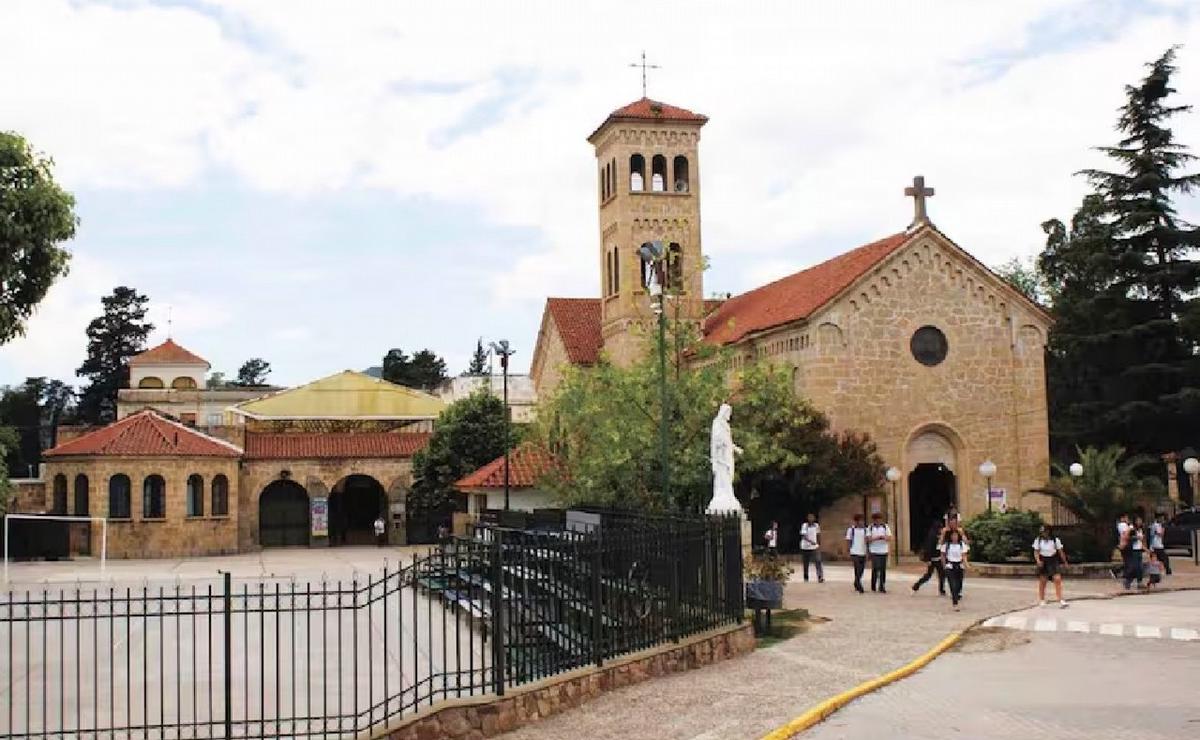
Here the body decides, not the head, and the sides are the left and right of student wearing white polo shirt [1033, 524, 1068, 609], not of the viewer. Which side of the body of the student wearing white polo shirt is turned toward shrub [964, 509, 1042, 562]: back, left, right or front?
back

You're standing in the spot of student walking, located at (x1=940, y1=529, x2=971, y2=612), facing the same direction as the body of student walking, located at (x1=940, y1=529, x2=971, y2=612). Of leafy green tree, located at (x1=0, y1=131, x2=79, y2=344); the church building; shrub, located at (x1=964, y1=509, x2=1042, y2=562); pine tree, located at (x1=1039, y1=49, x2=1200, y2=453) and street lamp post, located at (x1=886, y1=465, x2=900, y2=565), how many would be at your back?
4

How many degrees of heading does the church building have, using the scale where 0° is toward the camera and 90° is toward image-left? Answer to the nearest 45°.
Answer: approximately 315°

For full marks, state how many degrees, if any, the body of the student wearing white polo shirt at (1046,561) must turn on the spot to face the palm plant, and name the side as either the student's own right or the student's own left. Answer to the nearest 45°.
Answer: approximately 180°

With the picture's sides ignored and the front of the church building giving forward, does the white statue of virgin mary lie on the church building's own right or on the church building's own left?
on the church building's own right

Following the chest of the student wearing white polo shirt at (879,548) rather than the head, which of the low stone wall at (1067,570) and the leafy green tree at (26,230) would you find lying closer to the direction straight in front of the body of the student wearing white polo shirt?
the leafy green tree

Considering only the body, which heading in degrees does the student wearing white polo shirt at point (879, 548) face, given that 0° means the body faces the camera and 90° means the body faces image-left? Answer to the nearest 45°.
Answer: approximately 0°

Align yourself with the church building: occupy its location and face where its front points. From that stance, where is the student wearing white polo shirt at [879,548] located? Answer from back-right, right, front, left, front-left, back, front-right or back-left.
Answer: front-right

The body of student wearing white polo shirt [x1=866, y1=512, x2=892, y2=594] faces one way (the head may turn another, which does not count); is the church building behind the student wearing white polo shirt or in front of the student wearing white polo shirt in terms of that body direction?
behind

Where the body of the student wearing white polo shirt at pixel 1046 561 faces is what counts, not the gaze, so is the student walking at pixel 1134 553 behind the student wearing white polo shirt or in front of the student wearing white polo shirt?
behind
